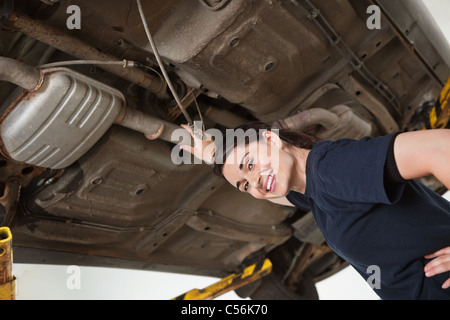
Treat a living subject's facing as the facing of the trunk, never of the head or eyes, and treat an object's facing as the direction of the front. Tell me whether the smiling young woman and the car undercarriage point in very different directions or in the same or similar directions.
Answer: very different directions

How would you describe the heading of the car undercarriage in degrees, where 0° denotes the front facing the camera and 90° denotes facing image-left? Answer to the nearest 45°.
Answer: approximately 225°

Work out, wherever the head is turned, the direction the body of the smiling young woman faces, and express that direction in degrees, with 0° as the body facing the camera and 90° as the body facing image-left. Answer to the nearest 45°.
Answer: approximately 45°
